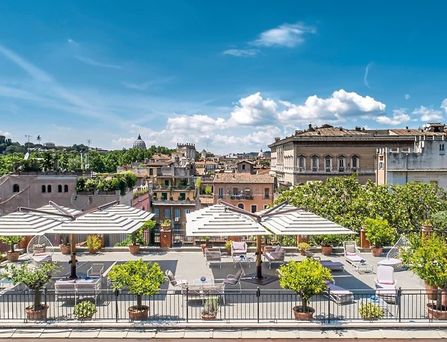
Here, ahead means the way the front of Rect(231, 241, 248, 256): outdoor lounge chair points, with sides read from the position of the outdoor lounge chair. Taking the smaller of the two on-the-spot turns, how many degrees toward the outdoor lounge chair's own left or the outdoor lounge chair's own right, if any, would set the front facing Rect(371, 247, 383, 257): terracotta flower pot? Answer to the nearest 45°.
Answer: approximately 90° to the outdoor lounge chair's own left

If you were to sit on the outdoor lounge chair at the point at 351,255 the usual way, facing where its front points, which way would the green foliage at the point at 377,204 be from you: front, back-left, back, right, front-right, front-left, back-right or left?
back-left

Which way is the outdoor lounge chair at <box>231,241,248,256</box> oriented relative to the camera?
toward the camera

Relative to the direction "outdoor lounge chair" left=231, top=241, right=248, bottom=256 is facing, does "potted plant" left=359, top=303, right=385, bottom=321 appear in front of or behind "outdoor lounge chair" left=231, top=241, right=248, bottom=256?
in front

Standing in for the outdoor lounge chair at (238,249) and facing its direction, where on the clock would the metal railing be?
The metal railing is roughly at 12 o'clock from the outdoor lounge chair.

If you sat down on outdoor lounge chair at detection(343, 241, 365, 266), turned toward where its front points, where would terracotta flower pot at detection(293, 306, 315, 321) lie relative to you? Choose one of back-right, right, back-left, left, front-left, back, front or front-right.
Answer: front-right

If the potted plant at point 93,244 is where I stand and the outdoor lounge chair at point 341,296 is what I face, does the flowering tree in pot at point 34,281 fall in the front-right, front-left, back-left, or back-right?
front-right

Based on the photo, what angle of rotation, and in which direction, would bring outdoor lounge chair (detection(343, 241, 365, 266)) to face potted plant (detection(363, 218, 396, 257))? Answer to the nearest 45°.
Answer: approximately 90° to its left

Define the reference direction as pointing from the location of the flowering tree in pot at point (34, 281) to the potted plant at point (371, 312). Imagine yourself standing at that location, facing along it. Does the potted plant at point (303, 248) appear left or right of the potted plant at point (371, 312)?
left

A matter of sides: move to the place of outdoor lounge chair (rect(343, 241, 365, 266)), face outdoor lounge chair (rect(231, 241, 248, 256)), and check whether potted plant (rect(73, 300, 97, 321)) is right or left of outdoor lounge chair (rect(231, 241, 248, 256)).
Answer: left

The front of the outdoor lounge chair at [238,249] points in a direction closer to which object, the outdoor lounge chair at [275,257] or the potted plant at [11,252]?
the outdoor lounge chair

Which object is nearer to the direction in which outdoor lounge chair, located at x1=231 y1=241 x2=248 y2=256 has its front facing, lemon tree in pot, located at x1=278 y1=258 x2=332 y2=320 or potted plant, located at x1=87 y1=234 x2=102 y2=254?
the lemon tree in pot

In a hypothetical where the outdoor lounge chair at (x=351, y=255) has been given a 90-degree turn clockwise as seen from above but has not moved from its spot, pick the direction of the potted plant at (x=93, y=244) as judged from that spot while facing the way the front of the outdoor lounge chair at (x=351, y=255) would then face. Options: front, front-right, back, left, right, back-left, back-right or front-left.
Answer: front-right

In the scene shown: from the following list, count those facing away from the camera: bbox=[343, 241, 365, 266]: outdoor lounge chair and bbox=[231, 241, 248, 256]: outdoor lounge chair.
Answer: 0

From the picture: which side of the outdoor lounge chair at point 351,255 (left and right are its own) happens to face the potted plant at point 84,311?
right

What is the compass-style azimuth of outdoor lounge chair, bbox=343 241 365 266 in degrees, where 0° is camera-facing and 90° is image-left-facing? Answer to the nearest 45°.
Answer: approximately 315°

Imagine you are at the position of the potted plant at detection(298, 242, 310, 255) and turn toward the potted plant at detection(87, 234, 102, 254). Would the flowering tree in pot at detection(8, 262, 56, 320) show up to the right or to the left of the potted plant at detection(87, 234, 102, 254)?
left

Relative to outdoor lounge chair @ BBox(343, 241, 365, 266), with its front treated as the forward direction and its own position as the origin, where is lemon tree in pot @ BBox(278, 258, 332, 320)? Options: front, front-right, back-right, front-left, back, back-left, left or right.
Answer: front-right
